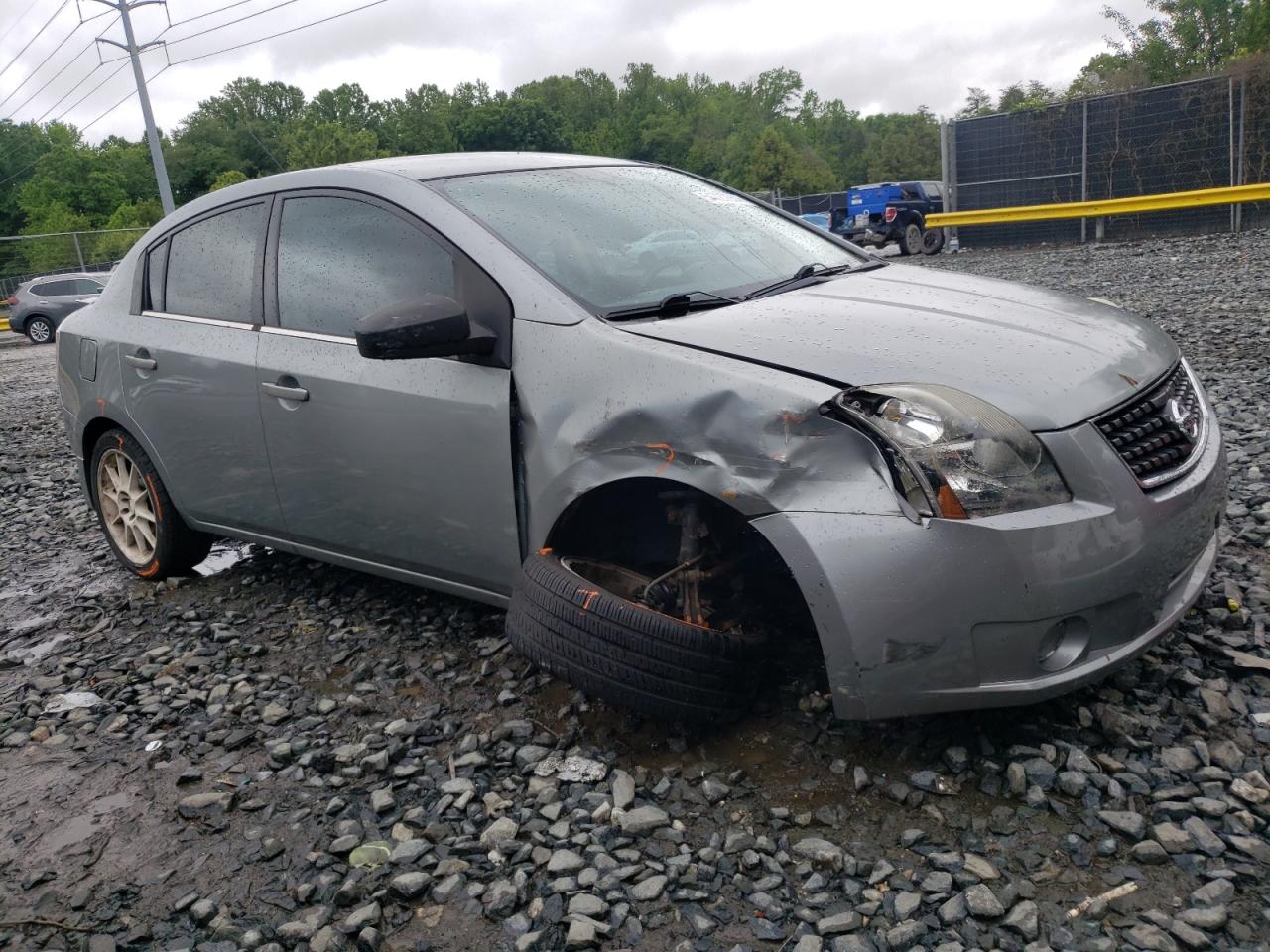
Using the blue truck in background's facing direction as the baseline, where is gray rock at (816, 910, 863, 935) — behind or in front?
behind

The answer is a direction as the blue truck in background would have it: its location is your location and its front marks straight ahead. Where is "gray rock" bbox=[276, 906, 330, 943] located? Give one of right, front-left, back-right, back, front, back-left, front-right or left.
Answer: back-right

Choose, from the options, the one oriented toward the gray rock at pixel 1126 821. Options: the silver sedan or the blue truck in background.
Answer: the silver sedan

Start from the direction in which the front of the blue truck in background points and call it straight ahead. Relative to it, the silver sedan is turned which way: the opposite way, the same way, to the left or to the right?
to the right

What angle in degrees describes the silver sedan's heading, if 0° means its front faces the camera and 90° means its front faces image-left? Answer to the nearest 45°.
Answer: approximately 315°

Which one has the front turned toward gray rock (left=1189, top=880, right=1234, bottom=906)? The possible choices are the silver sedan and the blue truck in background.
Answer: the silver sedan

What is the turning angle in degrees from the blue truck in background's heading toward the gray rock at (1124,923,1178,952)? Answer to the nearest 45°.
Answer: approximately 135° to its right

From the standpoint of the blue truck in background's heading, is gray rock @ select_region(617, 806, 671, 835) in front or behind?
behind

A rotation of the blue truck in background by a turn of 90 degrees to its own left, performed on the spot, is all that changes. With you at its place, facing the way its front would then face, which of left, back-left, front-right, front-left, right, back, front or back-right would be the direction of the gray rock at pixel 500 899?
back-left

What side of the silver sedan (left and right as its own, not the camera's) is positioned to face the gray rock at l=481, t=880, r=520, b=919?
right

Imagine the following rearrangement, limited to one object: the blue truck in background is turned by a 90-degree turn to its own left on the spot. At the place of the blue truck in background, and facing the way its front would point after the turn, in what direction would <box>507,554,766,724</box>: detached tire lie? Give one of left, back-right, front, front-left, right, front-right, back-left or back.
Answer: back-left

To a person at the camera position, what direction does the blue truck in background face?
facing away from the viewer and to the right of the viewer

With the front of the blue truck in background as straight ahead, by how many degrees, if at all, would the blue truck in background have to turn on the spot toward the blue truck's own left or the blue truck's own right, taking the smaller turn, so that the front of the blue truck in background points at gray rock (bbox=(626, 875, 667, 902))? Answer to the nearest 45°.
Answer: approximately 135° to the blue truck's own right

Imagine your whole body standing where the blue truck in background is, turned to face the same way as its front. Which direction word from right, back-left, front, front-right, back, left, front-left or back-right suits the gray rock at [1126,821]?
back-right
